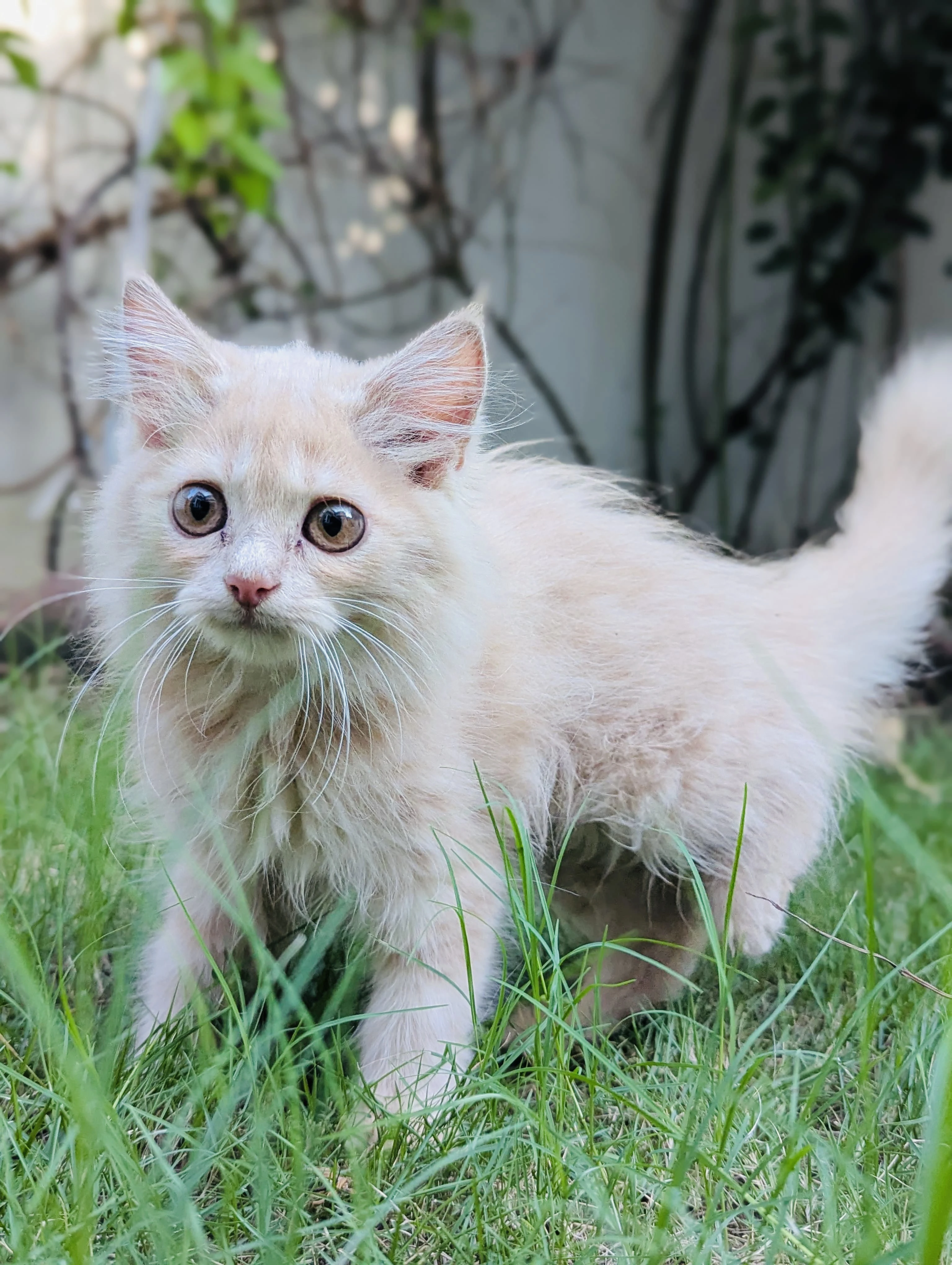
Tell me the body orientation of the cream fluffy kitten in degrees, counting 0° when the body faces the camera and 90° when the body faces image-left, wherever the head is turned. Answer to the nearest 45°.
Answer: approximately 45°
